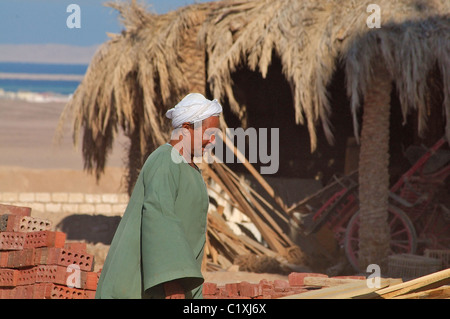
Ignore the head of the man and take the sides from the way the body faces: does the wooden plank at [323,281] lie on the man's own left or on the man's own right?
on the man's own left

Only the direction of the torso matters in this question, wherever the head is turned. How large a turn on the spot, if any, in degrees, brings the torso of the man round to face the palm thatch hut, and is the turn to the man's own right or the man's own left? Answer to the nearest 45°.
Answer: approximately 90° to the man's own left

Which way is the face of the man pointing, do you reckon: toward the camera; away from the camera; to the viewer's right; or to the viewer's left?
to the viewer's right

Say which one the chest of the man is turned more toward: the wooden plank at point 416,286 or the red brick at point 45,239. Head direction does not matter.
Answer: the wooden plank

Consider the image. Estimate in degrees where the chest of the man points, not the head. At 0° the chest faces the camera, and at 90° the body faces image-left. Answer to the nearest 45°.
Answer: approximately 270°

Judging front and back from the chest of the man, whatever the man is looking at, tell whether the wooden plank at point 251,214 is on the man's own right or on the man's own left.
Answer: on the man's own left

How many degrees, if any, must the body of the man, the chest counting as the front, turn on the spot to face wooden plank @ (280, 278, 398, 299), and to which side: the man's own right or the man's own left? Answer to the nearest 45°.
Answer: approximately 45° to the man's own left
